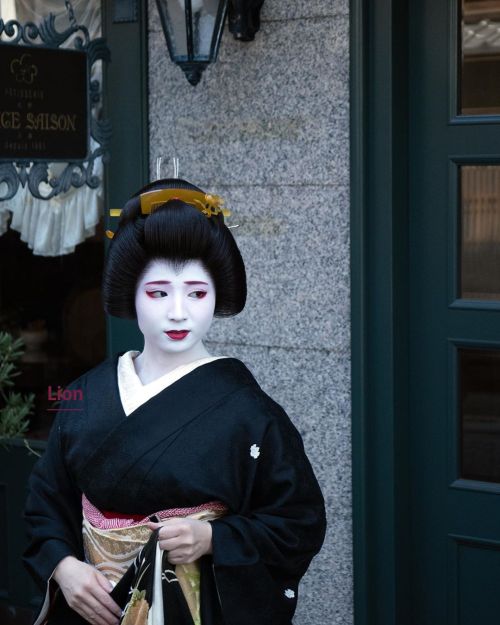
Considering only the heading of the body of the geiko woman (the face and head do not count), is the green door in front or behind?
behind

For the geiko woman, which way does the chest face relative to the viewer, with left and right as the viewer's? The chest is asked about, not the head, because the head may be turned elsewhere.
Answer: facing the viewer and to the left of the viewer
